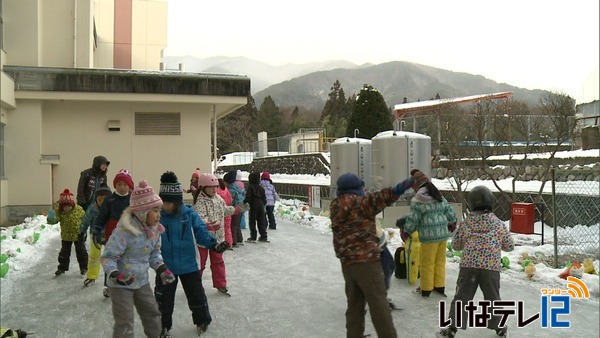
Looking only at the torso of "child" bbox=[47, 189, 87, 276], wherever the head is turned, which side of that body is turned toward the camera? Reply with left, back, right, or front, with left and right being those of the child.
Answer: front

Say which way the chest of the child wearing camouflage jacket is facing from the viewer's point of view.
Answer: away from the camera

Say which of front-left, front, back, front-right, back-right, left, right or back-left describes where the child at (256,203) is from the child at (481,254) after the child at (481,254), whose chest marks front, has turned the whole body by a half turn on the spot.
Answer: back-right

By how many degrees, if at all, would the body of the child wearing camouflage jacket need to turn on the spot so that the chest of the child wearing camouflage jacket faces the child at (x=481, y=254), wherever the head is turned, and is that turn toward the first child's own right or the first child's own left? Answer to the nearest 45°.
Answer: approximately 45° to the first child's own right

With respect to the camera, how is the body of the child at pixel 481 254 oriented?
away from the camera

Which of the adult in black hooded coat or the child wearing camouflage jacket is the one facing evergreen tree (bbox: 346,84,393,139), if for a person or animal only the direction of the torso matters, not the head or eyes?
the child wearing camouflage jacket

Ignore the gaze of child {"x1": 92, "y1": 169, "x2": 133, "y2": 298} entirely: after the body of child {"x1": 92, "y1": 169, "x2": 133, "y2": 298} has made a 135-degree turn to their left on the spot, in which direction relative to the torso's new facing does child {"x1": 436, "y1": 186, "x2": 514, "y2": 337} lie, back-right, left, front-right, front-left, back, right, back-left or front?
right

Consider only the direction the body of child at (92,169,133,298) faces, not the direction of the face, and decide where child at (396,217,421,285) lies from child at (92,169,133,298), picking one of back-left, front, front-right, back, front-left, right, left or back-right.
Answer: left

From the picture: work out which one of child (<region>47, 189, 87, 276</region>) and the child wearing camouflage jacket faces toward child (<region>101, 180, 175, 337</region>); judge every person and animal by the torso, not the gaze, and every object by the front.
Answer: child (<region>47, 189, 87, 276</region>)

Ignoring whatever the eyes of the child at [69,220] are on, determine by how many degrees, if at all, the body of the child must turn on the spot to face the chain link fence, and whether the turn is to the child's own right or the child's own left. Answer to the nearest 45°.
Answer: approximately 90° to the child's own left

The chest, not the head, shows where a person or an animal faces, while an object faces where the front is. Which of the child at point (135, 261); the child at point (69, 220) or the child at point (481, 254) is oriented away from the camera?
the child at point (481, 254)

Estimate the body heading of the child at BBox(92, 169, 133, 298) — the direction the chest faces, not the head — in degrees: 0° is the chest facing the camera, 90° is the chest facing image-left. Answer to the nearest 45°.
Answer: approximately 0°

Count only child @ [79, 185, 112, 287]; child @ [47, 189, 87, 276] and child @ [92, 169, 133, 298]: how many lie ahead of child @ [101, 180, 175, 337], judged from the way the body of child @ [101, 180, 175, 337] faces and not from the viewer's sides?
0

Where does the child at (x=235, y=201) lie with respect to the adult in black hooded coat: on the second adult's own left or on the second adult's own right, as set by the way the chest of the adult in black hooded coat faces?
on the second adult's own left

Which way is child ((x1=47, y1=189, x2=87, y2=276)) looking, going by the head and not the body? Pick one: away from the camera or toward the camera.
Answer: toward the camera

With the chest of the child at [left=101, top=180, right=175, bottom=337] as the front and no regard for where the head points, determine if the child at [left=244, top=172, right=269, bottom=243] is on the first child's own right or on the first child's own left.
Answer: on the first child's own left

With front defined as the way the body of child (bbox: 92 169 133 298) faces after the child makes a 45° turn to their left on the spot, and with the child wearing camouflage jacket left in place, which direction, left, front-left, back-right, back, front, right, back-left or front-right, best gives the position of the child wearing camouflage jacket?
front
